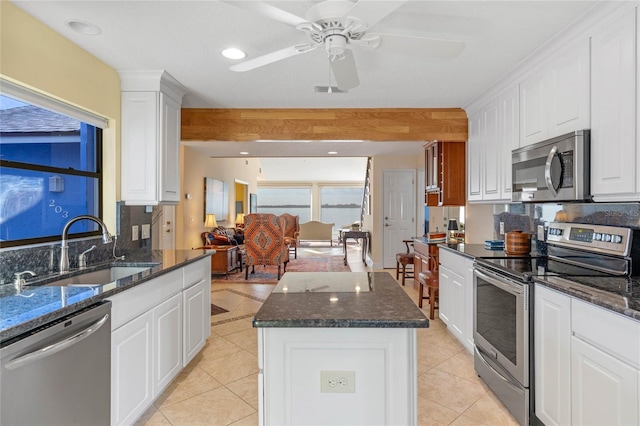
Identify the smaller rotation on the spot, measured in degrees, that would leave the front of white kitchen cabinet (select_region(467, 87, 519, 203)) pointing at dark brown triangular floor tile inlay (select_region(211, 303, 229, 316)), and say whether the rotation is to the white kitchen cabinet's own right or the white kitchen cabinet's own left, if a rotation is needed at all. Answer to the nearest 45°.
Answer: approximately 45° to the white kitchen cabinet's own right

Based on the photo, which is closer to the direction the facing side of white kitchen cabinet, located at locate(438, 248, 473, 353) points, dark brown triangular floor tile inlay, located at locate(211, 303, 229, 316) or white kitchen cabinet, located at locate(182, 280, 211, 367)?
the white kitchen cabinet

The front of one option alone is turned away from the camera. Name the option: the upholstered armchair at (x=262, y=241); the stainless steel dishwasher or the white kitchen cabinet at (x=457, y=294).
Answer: the upholstered armchair

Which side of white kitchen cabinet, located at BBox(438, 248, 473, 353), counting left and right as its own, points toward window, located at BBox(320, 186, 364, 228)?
right

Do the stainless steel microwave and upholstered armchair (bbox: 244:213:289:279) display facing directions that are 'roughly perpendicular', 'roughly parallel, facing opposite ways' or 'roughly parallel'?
roughly perpendicular

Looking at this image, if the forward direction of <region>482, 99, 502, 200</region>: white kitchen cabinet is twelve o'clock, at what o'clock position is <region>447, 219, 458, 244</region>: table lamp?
The table lamp is roughly at 4 o'clock from the white kitchen cabinet.

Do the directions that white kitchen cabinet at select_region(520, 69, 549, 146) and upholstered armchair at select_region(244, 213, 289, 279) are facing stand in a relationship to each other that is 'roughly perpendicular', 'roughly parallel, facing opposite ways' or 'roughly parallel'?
roughly perpendicular

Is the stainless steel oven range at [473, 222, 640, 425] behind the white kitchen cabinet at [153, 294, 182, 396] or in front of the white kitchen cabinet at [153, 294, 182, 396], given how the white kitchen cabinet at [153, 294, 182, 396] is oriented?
in front

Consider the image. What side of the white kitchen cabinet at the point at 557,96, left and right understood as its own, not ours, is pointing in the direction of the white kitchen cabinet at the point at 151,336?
front

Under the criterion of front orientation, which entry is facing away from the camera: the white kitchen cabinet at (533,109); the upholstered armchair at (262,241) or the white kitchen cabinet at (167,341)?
the upholstered armchair

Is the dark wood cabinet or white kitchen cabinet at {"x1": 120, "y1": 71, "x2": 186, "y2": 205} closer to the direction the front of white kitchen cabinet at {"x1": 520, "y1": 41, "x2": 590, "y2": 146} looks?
the white kitchen cabinet

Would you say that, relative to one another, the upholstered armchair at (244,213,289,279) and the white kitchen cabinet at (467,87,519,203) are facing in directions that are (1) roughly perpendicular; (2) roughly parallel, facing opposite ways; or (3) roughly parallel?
roughly perpendicular
